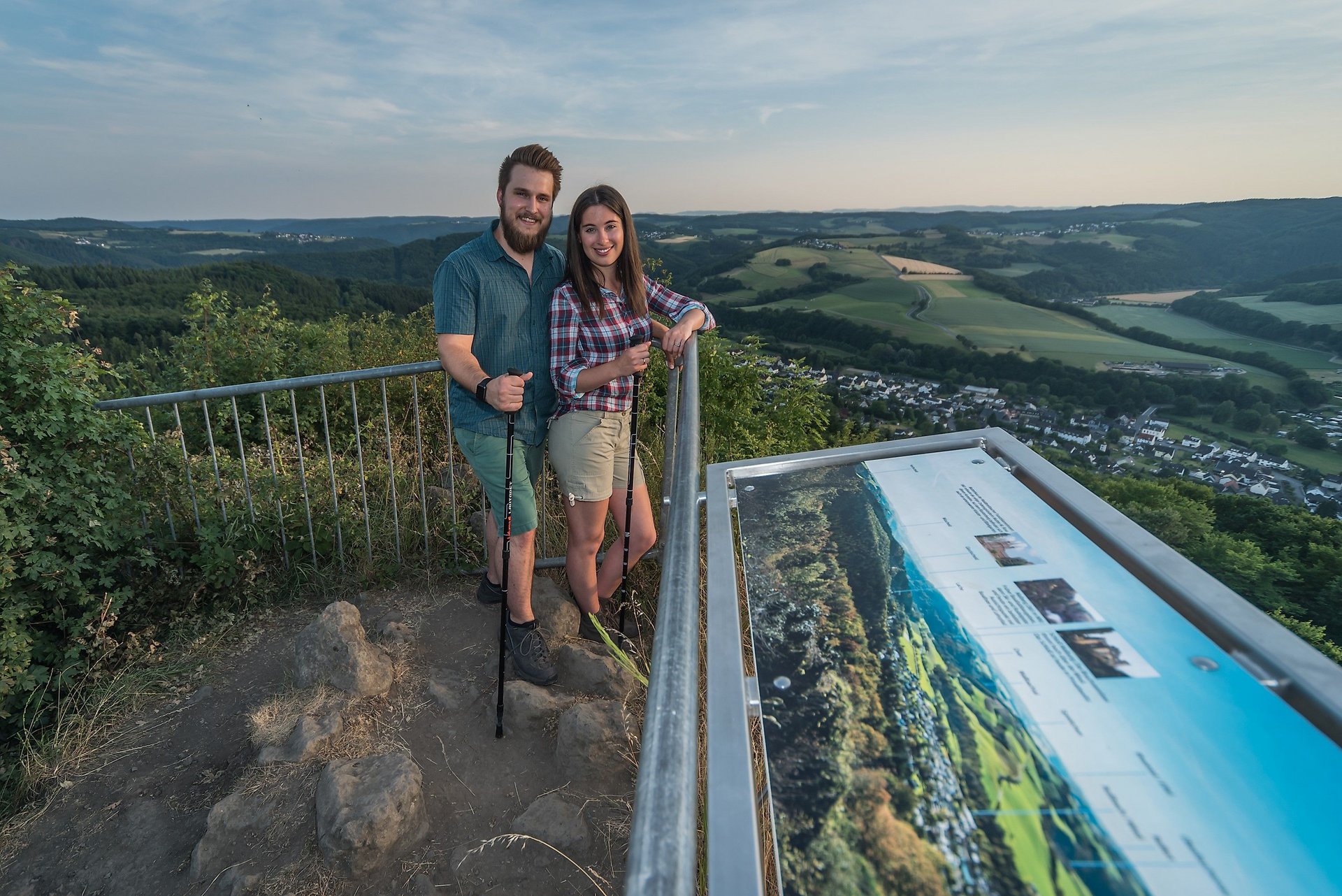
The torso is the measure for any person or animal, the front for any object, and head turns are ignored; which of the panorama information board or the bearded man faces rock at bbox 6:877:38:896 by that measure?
the panorama information board

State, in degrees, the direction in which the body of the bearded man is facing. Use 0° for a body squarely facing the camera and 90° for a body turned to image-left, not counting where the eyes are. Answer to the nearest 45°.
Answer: approximately 315°

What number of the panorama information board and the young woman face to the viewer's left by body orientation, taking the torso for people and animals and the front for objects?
1

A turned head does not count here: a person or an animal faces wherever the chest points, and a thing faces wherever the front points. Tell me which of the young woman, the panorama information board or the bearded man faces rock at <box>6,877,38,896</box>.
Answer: the panorama information board

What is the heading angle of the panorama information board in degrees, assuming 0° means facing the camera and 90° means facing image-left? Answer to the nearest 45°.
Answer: approximately 90°

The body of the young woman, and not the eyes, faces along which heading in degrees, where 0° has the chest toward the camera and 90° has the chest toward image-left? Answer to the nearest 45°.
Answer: approximately 315°

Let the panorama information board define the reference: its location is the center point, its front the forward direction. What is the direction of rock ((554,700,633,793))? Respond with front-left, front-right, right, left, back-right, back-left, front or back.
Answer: front-right

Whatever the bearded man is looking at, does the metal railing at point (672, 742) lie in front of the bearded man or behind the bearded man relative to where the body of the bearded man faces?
in front

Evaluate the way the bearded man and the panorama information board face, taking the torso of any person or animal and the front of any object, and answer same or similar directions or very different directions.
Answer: very different directions
